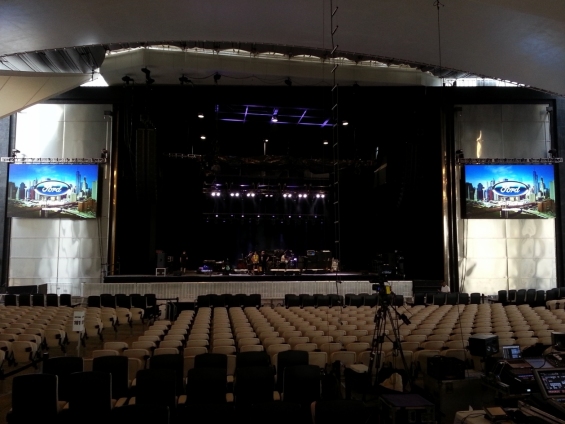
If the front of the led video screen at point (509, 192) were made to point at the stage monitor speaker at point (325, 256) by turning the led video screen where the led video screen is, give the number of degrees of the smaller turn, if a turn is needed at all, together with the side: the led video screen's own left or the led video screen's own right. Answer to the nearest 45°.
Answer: approximately 90° to the led video screen's own right

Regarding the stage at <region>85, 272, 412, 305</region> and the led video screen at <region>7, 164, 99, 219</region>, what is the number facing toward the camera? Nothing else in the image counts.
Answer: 2

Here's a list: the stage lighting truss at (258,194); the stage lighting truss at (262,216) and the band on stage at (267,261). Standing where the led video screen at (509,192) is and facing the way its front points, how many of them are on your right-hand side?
3

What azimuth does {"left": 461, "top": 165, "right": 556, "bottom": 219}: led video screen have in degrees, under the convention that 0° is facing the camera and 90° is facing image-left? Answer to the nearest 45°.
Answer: approximately 0°
